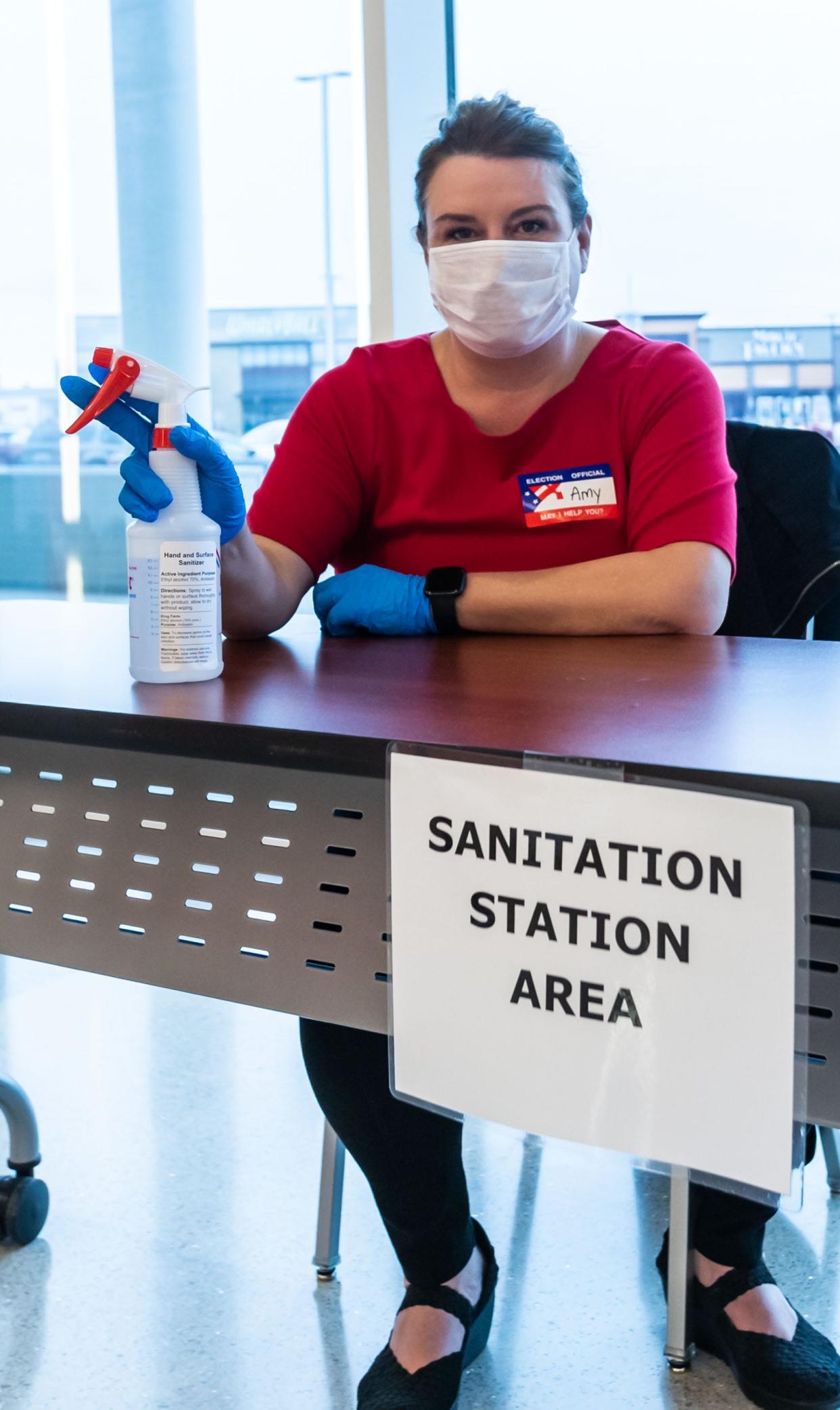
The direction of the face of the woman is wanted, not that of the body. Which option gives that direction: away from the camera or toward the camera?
toward the camera

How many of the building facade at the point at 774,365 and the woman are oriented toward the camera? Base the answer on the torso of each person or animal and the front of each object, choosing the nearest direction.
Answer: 2

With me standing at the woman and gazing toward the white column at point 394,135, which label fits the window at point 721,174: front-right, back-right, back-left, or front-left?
front-right

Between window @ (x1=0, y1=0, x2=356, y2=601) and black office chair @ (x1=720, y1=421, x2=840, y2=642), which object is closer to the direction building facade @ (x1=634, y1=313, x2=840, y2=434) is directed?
the black office chair

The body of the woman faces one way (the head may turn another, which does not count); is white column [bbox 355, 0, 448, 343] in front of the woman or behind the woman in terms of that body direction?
behind

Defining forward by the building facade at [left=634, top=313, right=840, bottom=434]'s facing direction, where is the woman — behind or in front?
in front

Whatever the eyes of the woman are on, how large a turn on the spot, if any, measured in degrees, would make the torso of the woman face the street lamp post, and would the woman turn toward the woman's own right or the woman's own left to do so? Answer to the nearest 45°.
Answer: approximately 180°

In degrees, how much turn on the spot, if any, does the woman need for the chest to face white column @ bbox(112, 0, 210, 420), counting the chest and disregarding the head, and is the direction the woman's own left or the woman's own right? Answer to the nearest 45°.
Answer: approximately 180°

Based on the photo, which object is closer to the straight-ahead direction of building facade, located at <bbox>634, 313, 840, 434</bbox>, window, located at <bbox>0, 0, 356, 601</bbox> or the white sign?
the white sign

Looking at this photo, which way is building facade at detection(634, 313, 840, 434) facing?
toward the camera

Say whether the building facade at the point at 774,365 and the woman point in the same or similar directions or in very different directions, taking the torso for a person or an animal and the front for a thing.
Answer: same or similar directions

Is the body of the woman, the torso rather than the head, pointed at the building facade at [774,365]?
no

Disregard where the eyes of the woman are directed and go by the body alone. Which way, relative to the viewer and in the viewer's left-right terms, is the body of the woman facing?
facing the viewer

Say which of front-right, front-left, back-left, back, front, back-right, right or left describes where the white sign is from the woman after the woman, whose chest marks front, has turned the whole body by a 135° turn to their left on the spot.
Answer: back-right
